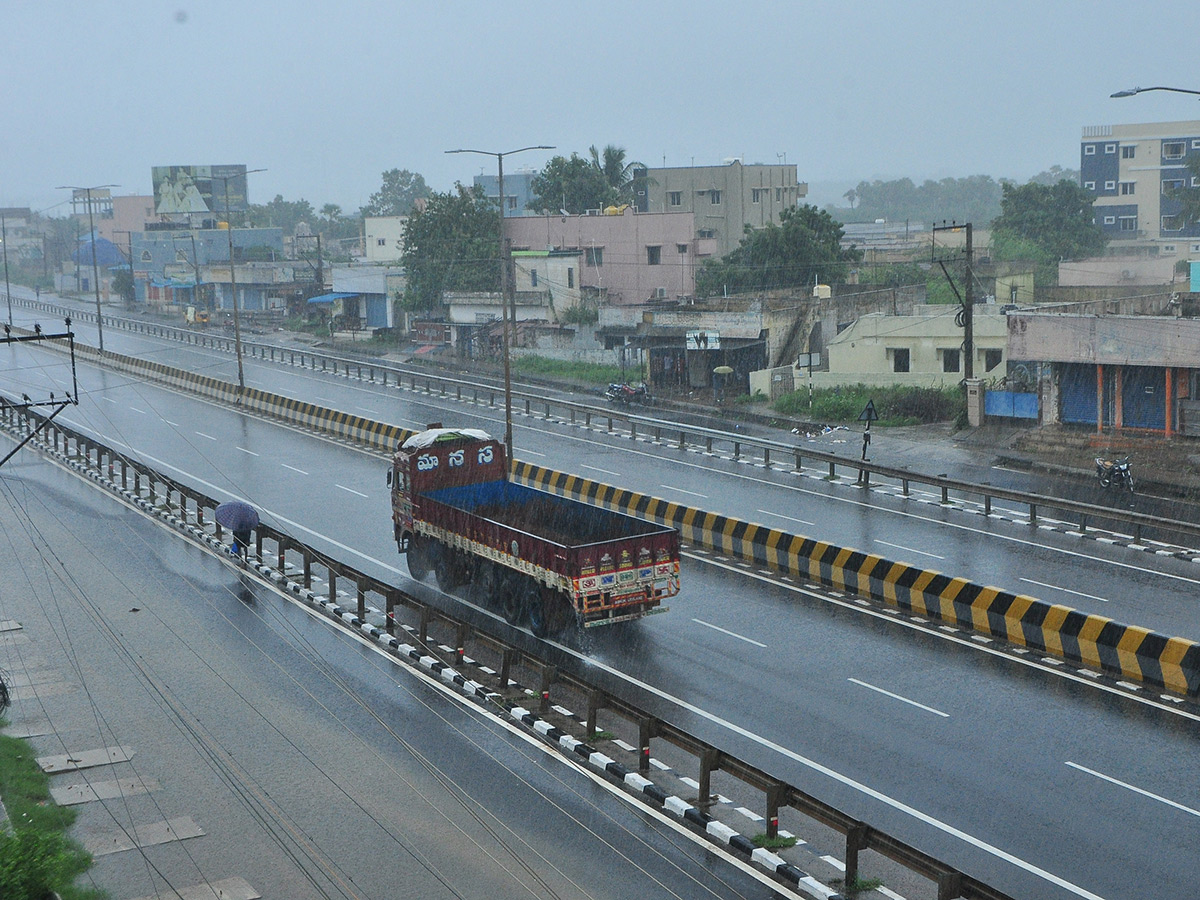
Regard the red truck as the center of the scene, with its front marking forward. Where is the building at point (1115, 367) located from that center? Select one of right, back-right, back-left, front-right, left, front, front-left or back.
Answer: right

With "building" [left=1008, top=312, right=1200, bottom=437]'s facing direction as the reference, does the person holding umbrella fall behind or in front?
in front

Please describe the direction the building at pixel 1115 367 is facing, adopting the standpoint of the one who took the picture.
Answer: facing the viewer

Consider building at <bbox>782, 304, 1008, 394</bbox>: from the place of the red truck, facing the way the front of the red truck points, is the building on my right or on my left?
on my right

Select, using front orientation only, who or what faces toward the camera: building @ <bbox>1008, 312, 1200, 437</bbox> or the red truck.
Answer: the building

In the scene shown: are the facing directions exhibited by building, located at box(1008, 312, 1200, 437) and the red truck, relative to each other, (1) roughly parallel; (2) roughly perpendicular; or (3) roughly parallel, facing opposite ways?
roughly perpendicular

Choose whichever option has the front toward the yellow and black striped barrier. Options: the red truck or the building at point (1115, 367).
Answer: the building

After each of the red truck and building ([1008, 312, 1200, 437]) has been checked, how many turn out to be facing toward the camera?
1

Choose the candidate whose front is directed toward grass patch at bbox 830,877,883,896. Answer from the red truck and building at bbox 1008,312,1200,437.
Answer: the building

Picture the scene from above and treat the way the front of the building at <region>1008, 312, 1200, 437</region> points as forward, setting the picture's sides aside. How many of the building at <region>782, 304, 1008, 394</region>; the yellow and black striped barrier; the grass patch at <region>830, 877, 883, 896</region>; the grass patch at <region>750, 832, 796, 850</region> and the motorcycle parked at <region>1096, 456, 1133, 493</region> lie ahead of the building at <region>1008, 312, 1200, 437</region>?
4

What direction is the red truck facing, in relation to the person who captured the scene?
facing away from the viewer and to the left of the viewer

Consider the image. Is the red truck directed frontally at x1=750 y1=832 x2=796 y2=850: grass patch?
no

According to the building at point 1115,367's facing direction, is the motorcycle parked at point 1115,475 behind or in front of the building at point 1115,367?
in front

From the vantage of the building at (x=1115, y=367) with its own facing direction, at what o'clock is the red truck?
The red truck is roughly at 1 o'clock from the building.

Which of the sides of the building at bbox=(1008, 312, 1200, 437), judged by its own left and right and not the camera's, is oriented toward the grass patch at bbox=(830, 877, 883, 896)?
front

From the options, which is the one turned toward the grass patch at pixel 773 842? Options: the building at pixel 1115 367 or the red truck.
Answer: the building

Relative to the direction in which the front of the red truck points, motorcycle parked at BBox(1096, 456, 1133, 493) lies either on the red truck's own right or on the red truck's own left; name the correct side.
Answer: on the red truck's own right

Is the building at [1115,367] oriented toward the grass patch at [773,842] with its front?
yes
